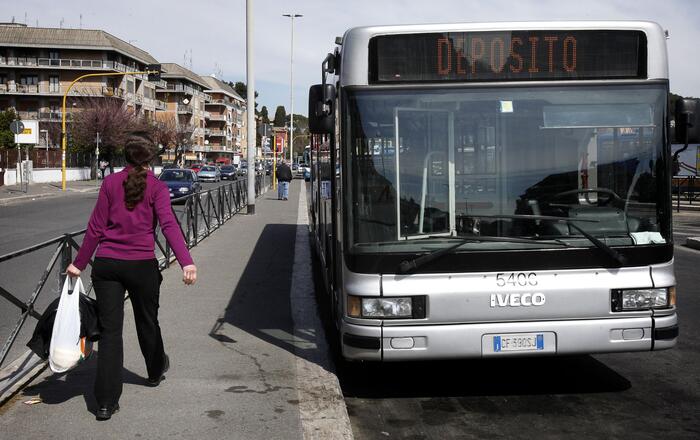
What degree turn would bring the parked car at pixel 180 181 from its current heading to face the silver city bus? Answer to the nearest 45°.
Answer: approximately 45° to its left

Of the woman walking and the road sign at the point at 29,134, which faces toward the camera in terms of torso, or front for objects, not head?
the road sign

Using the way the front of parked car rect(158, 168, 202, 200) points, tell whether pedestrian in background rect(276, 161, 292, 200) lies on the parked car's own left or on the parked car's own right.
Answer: on the parked car's own left

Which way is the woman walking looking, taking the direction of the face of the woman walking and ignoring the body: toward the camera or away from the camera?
away from the camera

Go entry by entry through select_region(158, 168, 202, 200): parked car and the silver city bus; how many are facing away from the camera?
0

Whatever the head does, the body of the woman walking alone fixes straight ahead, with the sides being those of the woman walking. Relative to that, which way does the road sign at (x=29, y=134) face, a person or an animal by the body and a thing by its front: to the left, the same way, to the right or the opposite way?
the opposite way

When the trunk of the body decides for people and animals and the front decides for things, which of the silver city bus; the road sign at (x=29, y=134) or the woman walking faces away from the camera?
the woman walking

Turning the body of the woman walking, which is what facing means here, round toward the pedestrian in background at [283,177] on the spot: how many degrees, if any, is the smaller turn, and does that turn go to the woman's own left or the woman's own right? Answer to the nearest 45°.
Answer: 0° — they already face them

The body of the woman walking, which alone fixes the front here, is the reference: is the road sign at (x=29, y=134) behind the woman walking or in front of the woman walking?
in front

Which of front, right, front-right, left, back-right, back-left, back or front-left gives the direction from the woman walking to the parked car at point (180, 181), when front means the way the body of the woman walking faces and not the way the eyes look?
front

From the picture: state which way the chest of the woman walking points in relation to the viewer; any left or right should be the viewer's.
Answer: facing away from the viewer

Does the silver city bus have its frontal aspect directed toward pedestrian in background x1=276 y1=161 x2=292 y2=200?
no

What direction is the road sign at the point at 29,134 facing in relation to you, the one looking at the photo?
facing the viewer
